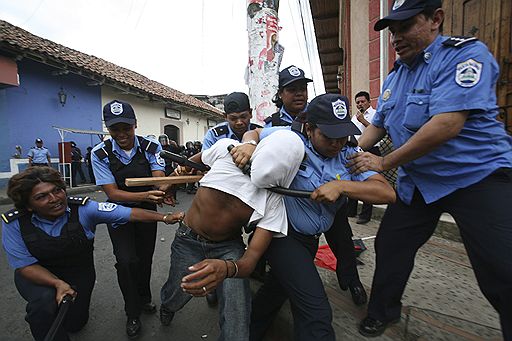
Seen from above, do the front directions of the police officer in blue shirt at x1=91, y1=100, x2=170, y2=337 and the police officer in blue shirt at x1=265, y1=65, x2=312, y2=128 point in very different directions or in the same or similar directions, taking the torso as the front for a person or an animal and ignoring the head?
same or similar directions

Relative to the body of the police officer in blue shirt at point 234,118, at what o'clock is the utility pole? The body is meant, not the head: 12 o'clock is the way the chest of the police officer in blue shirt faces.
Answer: The utility pole is roughly at 7 o'clock from the police officer in blue shirt.

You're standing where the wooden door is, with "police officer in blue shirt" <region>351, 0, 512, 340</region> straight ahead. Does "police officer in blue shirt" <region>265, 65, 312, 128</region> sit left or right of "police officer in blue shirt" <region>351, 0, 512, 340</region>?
right

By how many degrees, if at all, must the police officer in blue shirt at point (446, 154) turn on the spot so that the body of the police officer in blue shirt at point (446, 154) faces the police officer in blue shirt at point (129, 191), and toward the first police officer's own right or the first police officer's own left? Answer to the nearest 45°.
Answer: approximately 45° to the first police officer's own right

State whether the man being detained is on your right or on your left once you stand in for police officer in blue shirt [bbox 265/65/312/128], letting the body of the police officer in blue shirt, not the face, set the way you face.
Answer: on your right

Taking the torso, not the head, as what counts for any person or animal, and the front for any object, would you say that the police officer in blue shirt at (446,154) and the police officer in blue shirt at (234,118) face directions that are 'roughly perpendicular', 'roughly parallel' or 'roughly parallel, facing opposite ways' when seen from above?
roughly perpendicular

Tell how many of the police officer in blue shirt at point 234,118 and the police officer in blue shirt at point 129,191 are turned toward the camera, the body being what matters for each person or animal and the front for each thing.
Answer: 2

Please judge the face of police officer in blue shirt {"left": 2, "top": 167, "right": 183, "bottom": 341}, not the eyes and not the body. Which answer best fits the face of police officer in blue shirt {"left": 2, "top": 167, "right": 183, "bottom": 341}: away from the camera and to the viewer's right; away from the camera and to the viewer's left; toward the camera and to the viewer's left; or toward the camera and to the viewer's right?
toward the camera and to the viewer's right

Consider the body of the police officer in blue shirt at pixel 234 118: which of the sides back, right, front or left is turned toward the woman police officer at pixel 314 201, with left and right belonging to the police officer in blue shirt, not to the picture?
front

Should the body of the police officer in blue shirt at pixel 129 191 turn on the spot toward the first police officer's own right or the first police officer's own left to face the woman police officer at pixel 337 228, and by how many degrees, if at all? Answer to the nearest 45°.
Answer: approximately 45° to the first police officer's own left

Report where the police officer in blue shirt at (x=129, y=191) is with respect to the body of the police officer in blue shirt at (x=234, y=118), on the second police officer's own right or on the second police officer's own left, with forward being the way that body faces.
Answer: on the second police officer's own right

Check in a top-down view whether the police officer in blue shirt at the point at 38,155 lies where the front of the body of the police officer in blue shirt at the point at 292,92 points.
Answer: no

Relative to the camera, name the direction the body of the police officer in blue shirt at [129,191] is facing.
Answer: toward the camera

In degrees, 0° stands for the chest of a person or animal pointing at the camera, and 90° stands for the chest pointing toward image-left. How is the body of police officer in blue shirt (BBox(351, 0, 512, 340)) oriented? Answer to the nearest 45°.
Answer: approximately 45°

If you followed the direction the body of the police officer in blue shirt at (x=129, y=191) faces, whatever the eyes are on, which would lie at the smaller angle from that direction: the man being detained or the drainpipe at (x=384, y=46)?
the man being detained

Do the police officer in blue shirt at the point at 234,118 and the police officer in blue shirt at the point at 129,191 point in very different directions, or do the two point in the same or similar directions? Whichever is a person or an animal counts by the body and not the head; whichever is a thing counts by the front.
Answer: same or similar directions

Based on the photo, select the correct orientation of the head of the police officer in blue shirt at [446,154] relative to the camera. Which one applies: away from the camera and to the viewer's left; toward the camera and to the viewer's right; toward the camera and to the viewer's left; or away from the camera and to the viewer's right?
toward the camera and to the viewer's left

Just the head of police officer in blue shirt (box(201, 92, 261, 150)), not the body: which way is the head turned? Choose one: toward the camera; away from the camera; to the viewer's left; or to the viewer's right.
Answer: toward the camera
